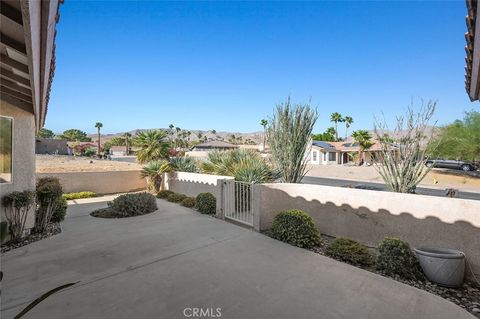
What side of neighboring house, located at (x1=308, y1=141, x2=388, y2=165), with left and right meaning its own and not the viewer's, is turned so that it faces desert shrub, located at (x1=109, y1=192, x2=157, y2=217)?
front

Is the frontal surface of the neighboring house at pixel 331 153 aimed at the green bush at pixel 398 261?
yes

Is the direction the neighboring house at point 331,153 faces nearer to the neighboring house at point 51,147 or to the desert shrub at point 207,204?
the desert shrub

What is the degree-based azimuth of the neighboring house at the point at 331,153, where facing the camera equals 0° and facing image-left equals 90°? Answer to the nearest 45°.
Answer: approximately 0°

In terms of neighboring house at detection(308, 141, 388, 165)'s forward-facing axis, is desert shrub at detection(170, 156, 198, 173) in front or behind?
in front

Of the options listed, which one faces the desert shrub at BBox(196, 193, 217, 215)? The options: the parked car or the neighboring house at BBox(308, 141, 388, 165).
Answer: the neighboring house

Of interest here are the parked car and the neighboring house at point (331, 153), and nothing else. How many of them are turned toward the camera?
1

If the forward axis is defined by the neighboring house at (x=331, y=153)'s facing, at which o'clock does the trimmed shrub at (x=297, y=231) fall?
The trimmed shrub is roughly at 12 o'clock from the neighboring house.

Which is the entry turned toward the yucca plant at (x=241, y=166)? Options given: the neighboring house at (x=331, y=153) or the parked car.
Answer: the neighboring house

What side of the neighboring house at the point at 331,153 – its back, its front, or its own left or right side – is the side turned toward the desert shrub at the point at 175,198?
front
